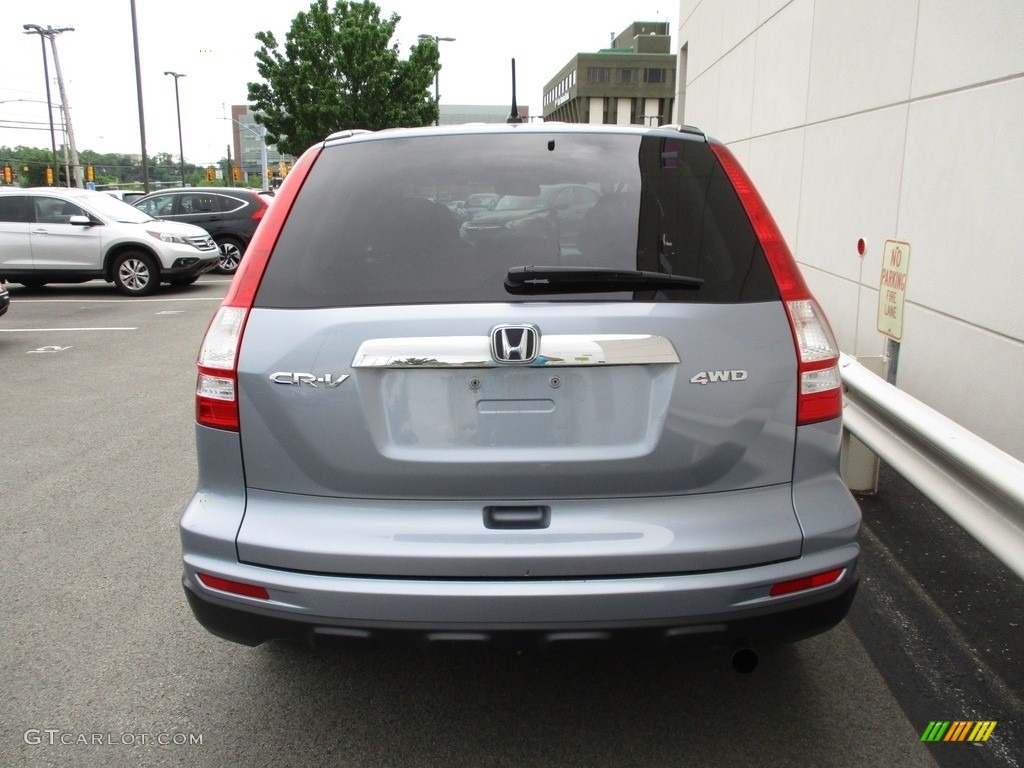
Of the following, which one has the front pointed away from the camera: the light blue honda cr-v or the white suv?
the light blue honda cr-v

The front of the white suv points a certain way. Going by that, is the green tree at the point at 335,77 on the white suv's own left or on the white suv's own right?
on the white suv's own left

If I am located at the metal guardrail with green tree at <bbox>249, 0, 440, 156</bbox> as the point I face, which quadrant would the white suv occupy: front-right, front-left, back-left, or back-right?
front-left

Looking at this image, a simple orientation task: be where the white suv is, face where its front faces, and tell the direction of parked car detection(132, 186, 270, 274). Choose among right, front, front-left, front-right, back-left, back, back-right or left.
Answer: left

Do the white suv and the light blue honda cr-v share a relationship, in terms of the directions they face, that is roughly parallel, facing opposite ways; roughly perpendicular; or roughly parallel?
roughly perpendicular

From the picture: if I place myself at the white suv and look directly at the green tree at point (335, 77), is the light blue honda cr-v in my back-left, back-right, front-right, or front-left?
back-right

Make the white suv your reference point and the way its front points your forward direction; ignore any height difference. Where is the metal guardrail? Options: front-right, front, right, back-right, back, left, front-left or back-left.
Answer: front-right

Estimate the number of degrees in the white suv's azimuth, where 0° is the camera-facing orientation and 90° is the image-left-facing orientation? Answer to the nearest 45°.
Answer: approximately 315°

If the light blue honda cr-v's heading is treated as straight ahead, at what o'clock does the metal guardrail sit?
The metal guardrail is roughly at 4 o'clock from the light blue honda cr-v.

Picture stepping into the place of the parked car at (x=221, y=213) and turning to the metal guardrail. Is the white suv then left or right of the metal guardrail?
right

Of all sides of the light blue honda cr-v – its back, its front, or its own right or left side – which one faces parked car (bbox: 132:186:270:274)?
front

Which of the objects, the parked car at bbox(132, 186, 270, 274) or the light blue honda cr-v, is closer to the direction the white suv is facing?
the light blue honda cr-v

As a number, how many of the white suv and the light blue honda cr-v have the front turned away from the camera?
1

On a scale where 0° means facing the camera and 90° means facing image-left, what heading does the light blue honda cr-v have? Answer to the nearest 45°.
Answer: approximately 180°
